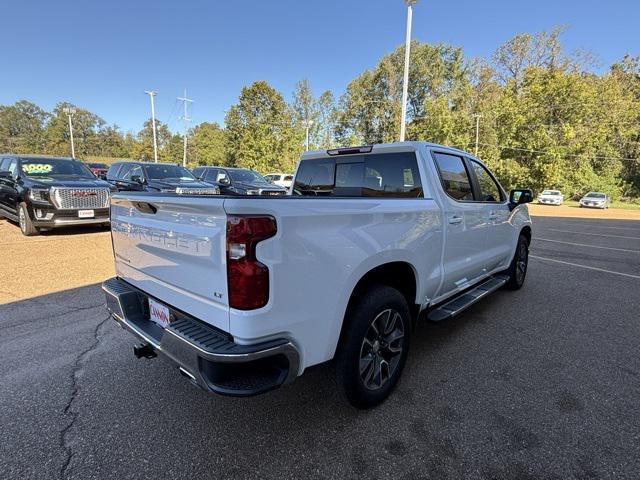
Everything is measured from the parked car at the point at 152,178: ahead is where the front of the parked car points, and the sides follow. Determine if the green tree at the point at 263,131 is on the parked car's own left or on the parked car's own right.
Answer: on the parked car's own left

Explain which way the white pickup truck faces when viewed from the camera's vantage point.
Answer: facing away from the viewer and to the right of the viewer

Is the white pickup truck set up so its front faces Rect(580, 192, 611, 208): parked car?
yes

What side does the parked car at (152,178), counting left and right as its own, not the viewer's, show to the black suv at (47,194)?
right

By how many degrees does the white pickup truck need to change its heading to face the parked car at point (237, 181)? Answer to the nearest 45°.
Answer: approximately 45° to its left

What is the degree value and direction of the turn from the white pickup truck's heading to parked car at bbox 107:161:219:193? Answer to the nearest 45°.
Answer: approximately 90° to its left

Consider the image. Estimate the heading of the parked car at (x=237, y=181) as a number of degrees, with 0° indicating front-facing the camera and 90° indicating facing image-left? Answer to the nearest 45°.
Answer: approximately 315°

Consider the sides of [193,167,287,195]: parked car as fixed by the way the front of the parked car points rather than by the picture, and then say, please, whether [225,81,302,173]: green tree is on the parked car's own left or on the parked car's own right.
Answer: on the parked car's own left

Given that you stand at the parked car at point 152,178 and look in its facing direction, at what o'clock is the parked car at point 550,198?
the parked car at point 550,198 is roughly at 10 o'clock from the parked car at point 152,178.

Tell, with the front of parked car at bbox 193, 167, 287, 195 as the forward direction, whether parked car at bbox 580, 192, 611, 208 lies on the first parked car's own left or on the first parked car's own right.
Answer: on the first parked car's own left

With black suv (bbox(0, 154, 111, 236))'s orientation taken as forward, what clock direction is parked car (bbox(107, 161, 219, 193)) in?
The parked car is roughly at 9 o'clock from the black suv.
